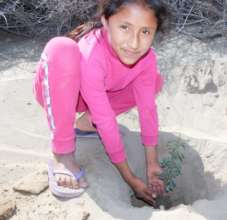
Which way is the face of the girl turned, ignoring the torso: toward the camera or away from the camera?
toward the camera

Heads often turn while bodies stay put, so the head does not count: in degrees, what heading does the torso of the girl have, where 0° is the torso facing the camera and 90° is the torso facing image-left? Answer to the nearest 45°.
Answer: approximately 315°
